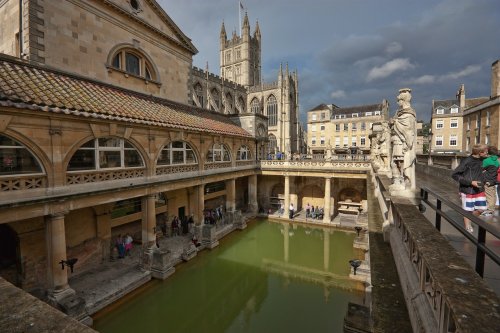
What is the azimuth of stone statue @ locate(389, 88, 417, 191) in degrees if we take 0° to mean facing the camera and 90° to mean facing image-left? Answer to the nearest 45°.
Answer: approximately 90°

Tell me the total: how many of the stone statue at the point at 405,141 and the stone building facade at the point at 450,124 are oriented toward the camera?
1

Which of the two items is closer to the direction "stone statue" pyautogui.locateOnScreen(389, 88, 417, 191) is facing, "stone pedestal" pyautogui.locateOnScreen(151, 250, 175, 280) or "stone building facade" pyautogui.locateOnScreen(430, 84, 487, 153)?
the stone pedestal

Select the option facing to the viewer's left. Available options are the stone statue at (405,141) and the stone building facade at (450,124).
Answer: the stone statue

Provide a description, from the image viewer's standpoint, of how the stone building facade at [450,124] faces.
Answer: facing the viewer

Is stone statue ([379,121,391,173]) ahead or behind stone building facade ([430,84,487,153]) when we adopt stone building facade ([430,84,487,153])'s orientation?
ahead

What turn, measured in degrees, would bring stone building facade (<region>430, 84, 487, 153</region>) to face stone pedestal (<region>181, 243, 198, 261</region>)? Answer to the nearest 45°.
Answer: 0° — it already faces it

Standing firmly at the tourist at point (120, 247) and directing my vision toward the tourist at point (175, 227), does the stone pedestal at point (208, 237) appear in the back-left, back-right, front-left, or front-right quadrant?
front-right

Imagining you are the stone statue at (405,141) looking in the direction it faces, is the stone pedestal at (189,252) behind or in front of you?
in front

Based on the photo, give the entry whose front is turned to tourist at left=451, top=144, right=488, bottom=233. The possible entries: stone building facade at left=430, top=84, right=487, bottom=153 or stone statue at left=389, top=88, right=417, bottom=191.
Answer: the stone building facade

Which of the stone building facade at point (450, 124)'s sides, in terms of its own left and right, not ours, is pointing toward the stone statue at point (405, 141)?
front
